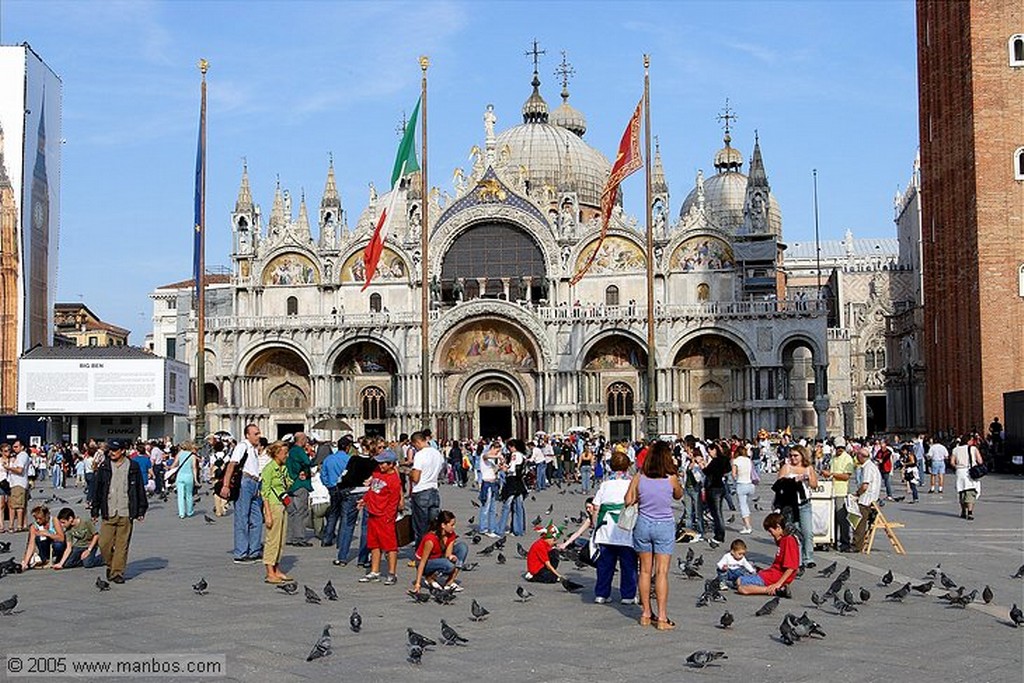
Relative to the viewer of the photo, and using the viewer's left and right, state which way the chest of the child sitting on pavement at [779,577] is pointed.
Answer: facing to the left of the viewer

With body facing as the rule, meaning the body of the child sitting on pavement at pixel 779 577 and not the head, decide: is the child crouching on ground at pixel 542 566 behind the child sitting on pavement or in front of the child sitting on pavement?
in front

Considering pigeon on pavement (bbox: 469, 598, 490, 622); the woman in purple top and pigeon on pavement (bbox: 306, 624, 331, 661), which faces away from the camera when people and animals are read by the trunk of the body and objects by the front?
the woman in purple top

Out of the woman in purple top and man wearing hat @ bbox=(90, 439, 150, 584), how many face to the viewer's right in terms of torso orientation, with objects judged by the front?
0

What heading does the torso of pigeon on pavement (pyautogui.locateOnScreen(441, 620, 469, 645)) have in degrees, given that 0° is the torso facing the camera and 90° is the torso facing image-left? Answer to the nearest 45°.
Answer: approximately 90°

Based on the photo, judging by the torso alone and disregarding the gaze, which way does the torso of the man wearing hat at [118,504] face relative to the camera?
toward the camera

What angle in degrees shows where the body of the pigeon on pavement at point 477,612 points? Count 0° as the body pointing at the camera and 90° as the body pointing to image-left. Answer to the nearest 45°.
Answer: approximately 90°

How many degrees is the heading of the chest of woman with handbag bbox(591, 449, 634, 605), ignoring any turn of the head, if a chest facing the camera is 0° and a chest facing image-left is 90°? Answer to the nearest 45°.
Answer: approximately 180°

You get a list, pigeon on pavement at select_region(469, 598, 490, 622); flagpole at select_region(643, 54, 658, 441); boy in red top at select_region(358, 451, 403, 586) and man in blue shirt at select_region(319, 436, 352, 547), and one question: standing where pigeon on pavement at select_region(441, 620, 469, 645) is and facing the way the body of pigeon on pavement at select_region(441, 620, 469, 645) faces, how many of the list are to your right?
4

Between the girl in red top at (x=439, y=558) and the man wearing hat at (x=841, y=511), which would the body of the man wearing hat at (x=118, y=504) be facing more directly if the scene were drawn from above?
the girl in red top
